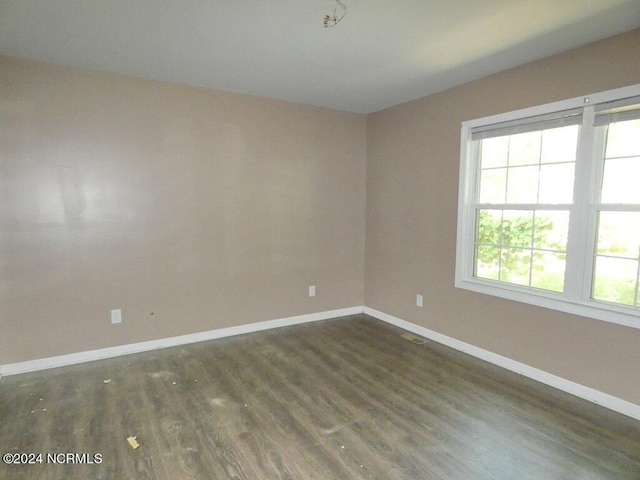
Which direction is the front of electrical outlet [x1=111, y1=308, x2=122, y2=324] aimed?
toward the camera

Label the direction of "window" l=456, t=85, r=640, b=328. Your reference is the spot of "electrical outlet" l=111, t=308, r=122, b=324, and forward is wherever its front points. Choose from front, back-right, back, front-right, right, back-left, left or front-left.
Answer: front-left
